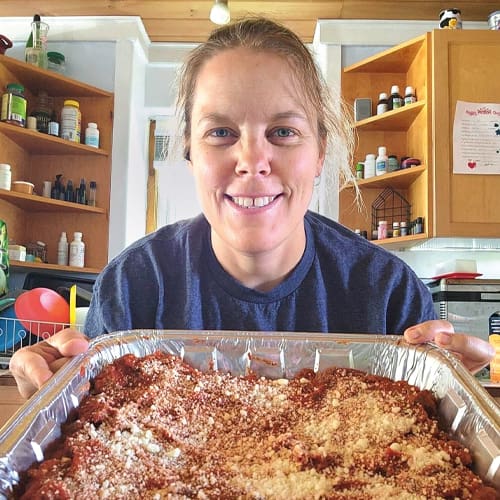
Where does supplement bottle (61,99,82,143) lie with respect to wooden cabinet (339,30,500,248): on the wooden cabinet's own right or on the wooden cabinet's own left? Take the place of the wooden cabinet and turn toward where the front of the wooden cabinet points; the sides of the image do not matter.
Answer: on the wooden cabinet's own right

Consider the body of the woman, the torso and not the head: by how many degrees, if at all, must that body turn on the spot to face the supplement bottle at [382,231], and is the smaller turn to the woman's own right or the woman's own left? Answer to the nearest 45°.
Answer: approximately 180°

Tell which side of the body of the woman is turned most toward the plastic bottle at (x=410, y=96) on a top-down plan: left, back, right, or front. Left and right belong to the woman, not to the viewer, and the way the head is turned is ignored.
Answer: back

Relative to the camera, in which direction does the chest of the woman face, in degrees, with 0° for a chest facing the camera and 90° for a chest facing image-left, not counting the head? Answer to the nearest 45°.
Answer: approximately 0°

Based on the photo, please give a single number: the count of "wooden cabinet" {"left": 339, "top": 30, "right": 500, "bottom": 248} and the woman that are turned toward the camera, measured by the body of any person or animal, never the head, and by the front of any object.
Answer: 2

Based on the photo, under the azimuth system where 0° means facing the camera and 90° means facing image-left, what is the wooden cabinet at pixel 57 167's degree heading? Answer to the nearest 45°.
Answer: approximately 315°
